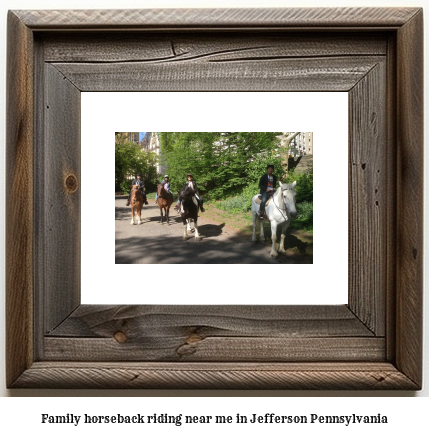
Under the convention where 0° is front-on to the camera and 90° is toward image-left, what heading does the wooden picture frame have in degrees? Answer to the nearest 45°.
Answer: approximately 0°
